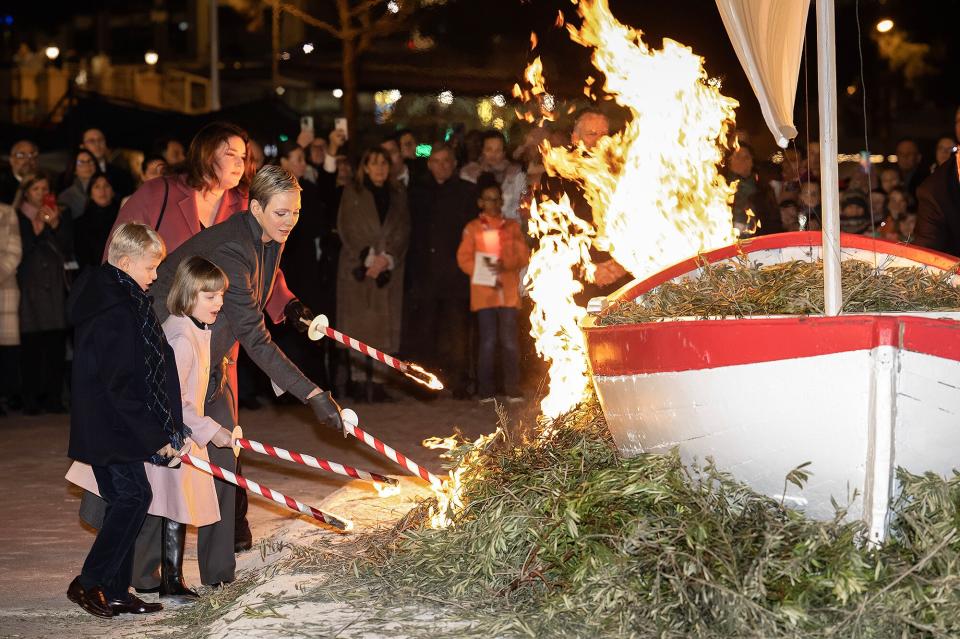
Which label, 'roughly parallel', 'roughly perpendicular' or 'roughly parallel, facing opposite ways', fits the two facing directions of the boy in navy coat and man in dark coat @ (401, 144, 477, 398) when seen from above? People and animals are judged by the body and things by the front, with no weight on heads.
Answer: roughly perpendicular

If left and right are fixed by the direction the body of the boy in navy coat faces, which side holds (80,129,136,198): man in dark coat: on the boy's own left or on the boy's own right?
on the boy's own left

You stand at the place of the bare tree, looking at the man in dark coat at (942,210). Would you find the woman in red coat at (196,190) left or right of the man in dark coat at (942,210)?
right

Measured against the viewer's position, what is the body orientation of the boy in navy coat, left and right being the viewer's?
facing to the right of the viewer

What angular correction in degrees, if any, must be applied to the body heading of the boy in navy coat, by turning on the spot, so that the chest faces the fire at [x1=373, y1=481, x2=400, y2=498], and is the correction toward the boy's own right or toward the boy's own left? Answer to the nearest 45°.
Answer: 0° — they already face it

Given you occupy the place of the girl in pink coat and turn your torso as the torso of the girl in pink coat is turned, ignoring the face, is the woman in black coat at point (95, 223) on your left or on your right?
on your left

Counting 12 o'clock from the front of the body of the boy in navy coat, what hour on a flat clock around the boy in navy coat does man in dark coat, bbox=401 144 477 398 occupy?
The man in dark coat is roughly at 10 o'clock from the boy in navy coat.

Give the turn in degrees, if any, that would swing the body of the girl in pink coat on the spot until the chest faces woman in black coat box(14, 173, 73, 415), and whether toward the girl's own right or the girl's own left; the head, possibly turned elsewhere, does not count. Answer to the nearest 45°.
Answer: approximately 90° to the girl's own left

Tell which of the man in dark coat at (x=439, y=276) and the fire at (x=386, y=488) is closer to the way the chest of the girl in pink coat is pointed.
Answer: the fire

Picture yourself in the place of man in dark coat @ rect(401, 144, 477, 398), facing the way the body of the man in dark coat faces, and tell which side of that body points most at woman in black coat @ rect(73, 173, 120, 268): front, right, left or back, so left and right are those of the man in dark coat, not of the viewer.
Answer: right

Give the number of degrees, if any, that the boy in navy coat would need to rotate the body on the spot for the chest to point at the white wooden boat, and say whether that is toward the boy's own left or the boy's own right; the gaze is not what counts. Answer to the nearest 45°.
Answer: approximately 45° to the boy's own right

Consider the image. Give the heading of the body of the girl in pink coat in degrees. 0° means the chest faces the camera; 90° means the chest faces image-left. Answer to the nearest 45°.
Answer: approximately 270°

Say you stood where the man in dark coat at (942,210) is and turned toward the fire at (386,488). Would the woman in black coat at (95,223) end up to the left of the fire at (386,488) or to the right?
right

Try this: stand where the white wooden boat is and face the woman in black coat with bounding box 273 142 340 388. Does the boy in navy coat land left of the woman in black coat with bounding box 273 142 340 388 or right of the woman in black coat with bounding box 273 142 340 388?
left

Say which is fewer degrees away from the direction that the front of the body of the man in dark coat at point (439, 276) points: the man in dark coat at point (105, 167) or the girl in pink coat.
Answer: the girl in pink coat

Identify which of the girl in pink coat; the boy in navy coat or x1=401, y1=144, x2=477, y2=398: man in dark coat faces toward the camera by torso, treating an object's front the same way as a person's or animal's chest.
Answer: the man in dark coat

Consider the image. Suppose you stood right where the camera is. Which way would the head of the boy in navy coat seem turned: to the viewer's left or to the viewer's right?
to the viewer's right
